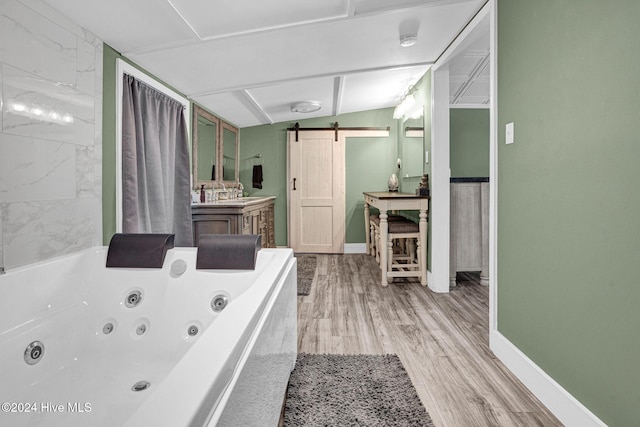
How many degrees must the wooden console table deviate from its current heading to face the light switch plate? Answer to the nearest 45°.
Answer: approximately 90° to its left

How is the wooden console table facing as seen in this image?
to the viewer's left

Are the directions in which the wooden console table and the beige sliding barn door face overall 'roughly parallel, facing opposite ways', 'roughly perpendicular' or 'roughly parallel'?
roughly perpendicular

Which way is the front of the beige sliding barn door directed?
toward the camera

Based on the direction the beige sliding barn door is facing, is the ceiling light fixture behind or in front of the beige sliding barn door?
in front

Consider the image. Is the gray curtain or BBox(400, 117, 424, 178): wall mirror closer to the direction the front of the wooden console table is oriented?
the gray curtain

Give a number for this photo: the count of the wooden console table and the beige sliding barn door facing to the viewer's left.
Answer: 1

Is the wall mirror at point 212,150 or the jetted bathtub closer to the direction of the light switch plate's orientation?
the jetted bathtub

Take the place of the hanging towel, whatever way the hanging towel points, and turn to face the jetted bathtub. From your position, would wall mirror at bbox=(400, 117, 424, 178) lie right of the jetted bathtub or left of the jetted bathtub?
left

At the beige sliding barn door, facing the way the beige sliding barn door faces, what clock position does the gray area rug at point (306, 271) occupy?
The gray area rug is roughly at 12 o'clock from the beige sliding barn door.

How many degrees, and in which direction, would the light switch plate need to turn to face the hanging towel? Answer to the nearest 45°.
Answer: approximately 90° to its right
